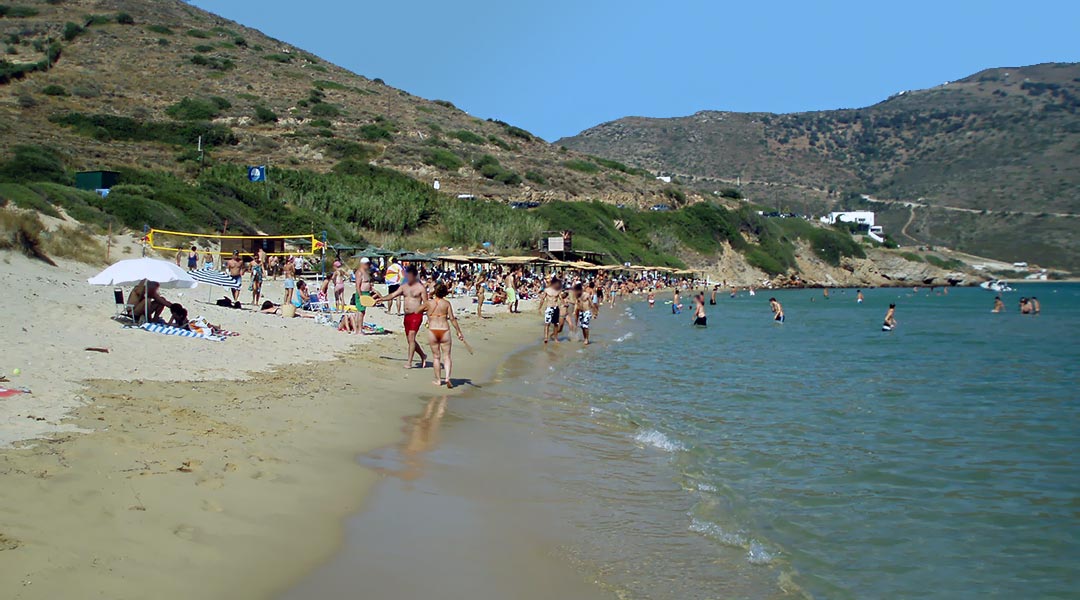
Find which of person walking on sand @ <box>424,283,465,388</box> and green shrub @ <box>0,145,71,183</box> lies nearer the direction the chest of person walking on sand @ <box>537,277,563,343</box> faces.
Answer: the person walking on sand

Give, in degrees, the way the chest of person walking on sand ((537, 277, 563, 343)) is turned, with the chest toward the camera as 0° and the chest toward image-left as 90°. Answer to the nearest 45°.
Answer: approximately 0°

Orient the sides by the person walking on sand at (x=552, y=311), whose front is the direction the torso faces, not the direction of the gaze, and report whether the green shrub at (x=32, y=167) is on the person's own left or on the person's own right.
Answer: on the person's own right
